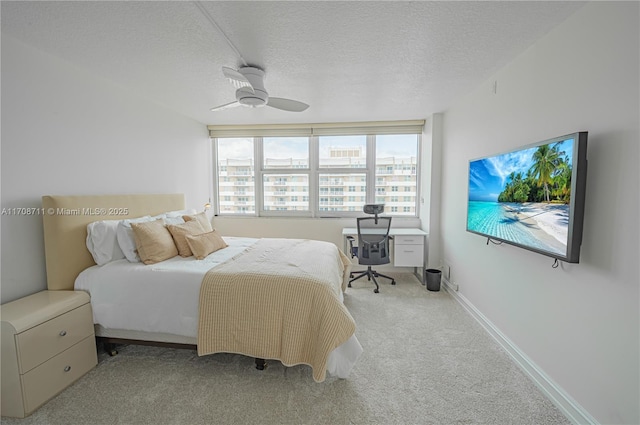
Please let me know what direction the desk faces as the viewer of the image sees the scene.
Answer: facing the viewer

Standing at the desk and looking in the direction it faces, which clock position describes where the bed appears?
The bed is roughly at 1 o'clock from the desk.

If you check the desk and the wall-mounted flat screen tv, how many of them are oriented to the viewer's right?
0

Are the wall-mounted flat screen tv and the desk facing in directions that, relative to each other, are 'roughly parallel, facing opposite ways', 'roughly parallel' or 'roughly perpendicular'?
roughly perpendicular

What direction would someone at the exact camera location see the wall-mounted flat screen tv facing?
facing the viewer and to the left of the viewer

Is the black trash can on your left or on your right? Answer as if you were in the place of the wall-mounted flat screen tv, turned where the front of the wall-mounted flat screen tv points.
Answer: on your right

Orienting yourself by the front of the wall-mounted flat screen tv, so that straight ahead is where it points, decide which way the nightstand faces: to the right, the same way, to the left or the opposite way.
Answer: the opposite way

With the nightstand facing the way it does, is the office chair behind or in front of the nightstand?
in front

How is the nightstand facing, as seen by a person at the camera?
facing the viewer and to the right of the viewer

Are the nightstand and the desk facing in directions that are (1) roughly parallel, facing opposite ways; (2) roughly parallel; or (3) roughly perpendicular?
roughly perpendicular

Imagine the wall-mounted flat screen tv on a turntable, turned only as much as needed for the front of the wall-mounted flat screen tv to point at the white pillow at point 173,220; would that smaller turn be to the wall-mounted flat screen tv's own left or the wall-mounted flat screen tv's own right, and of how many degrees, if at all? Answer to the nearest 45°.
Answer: approximately 45° to the wall-mounted flat screen tv's own right

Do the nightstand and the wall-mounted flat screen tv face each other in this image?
yes

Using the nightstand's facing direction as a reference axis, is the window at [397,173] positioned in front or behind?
in front

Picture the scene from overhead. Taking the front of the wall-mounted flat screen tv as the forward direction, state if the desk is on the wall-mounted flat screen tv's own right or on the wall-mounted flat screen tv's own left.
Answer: on the wall-mounted flat screen tv's own right

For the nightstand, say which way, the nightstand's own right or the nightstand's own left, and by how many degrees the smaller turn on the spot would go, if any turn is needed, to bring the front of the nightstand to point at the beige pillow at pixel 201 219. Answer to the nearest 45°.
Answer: approximately 90° to the nightstand's own left

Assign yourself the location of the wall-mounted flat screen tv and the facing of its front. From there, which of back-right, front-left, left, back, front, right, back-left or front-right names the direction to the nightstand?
front
